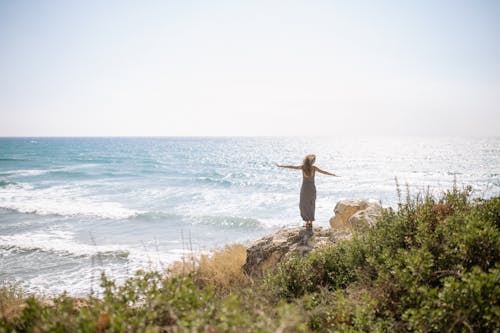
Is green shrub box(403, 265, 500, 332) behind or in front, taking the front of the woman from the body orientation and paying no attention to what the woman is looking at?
behind

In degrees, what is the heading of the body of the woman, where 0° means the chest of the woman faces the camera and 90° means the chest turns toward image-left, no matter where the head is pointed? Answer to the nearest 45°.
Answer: approximately 180°

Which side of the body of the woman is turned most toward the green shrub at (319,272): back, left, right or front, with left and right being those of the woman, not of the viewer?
back
